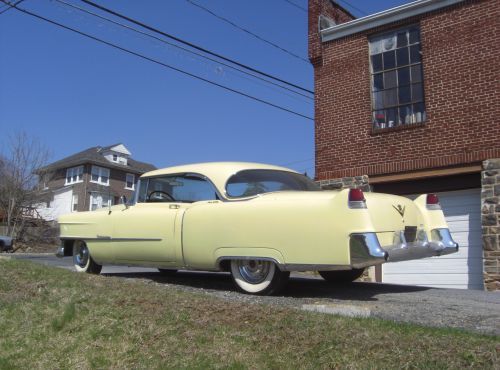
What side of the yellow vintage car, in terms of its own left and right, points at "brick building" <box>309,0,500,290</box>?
right

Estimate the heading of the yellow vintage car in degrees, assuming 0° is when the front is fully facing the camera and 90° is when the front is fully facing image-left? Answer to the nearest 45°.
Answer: approximately 135°

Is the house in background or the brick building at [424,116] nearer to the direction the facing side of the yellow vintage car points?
the house in background

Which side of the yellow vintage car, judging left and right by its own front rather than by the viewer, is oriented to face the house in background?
front
